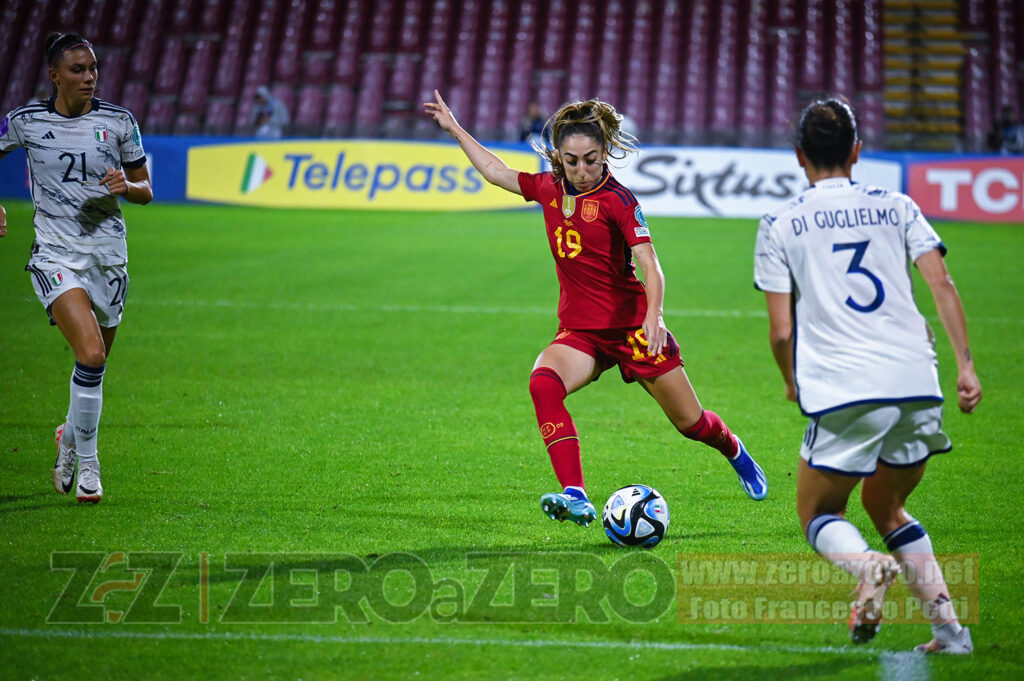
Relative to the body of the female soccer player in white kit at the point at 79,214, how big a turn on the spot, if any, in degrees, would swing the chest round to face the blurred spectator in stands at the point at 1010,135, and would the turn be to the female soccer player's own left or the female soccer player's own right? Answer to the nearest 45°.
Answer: approximately 135° to the female soccer player's own left

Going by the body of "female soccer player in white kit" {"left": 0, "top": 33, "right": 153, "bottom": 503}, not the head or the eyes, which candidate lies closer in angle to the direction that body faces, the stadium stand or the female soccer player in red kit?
the female soccer player in red kit

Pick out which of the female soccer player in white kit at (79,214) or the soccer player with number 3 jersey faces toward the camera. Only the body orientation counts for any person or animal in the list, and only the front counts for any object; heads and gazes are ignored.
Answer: the female soccer player in white kit

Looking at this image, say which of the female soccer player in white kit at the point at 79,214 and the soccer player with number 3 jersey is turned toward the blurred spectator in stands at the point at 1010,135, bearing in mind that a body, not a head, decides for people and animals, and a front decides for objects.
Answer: the soccer player with number 3 jersey

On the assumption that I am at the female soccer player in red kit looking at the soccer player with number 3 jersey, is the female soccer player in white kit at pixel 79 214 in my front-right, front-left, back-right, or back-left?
back-right

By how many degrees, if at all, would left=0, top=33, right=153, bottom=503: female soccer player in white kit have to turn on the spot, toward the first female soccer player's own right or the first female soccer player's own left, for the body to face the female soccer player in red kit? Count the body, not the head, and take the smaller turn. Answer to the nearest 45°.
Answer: approximately 45° to the first female soccer player's own left

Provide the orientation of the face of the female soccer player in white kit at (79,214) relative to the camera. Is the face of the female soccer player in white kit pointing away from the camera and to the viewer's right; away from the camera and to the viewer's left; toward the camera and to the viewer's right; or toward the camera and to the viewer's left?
toward the camera and to the viewer's right

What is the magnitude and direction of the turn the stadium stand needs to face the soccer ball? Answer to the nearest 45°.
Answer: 0° — it already faces it

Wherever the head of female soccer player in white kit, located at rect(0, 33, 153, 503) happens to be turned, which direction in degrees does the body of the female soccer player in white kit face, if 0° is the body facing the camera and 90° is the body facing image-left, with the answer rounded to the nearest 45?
approximately 0°

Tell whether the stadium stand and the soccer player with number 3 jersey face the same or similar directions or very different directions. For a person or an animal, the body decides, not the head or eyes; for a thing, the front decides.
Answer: very different directions

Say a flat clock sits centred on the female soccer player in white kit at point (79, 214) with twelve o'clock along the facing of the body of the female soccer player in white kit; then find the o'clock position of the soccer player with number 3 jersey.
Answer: The soccer player with number 3 jersey is roughly at 11 o'clock from the female soccer player in white kit.

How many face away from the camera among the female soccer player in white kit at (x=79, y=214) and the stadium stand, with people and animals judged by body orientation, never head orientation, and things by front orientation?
0

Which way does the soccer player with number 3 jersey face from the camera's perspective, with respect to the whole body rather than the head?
away from the camera

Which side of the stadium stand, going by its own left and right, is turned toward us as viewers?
front

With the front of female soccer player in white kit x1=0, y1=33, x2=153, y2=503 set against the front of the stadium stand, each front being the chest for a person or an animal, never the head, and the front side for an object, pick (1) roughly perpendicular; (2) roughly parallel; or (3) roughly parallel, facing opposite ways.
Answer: roughly parallel

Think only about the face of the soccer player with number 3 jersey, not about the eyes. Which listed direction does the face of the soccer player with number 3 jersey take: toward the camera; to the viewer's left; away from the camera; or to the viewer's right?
away from the camera

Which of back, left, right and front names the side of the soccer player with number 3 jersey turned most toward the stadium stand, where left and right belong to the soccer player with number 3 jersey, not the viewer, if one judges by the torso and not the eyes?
front
